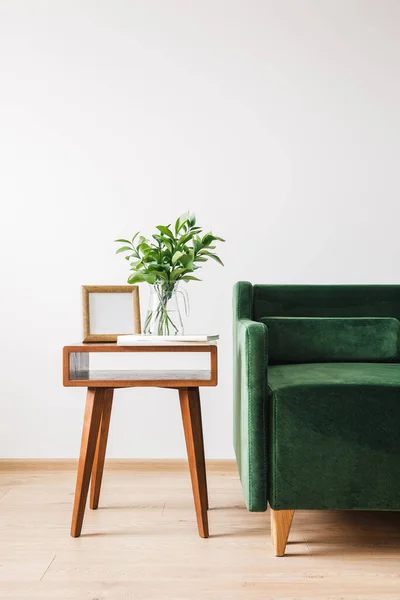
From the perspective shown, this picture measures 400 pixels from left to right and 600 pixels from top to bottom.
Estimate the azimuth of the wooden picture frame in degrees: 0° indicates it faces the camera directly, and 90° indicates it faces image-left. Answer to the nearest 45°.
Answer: approximately 0°

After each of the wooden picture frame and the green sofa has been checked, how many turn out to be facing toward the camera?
2

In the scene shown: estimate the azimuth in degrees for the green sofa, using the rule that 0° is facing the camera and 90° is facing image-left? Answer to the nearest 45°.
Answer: approximately 0°

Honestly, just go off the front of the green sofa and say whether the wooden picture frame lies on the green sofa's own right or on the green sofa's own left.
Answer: on the green sofa's own right
